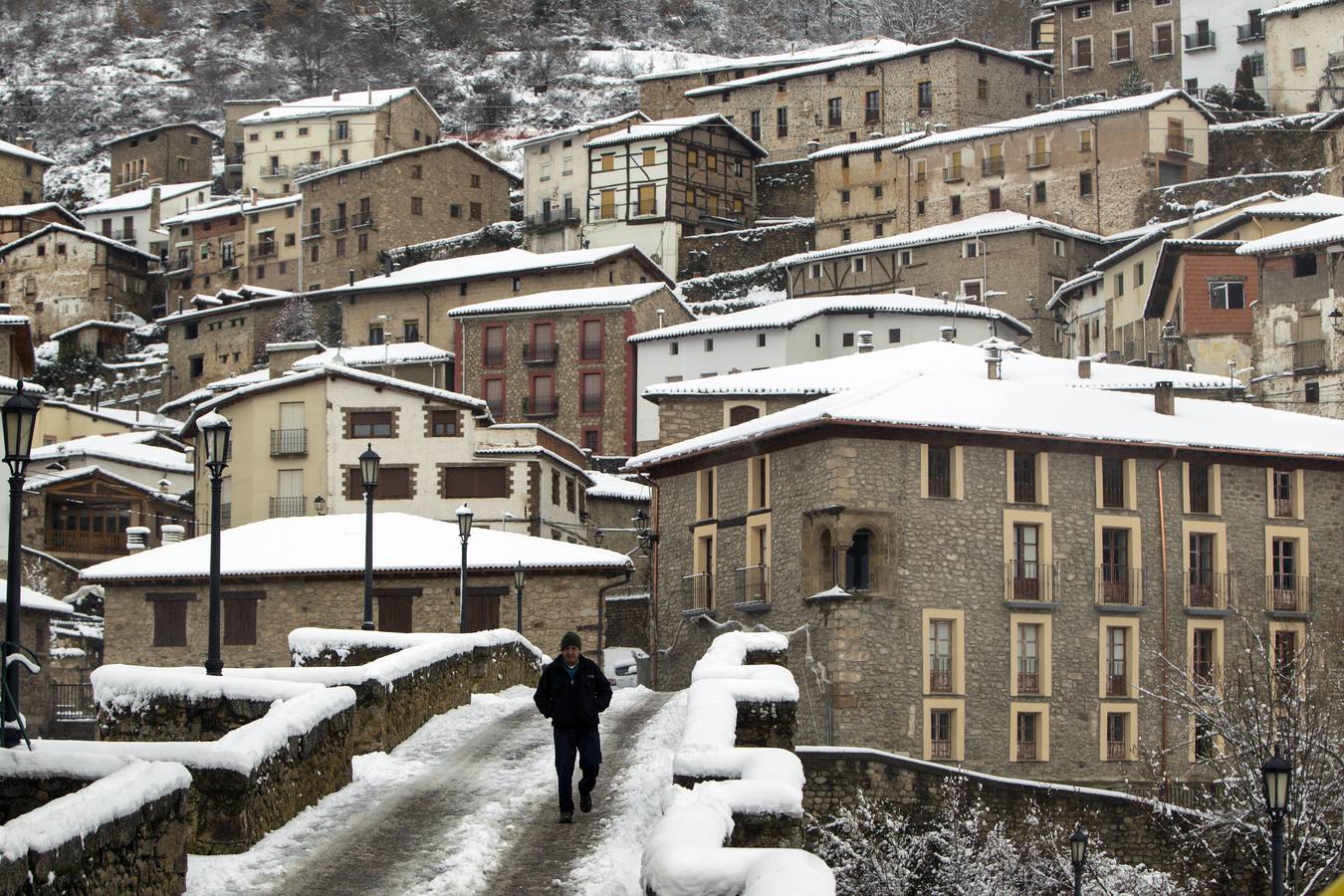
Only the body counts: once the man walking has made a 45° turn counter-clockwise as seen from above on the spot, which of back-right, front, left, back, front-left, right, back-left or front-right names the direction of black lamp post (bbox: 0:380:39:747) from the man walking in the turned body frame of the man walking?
back-right

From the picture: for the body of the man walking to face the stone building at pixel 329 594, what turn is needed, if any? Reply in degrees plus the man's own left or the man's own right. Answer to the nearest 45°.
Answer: approximately 180°

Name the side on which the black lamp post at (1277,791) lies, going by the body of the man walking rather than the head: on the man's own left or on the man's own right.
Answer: on the man's own left

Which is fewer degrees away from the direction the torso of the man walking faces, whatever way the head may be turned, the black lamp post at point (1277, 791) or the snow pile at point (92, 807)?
the snow pile

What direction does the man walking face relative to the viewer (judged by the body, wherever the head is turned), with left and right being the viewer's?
facing the viewer

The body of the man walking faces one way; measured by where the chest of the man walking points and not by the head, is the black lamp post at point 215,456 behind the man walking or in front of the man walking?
behind
